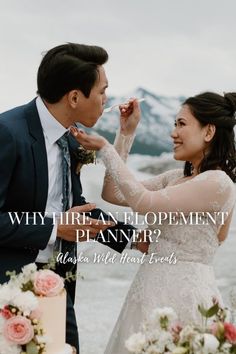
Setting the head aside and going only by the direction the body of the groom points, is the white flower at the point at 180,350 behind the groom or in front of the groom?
in front

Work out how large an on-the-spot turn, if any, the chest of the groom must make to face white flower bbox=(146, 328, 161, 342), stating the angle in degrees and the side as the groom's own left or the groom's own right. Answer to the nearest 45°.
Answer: approximately 45° to the groom's own right

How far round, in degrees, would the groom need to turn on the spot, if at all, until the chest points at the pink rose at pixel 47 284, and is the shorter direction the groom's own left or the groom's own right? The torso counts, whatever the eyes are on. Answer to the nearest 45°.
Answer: approximately 45° to the groom's own right

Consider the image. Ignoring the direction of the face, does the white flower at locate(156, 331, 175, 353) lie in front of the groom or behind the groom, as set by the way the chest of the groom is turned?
in front

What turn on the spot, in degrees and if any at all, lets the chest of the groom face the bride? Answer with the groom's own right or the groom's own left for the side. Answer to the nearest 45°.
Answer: approximately 45° to the groom's own left

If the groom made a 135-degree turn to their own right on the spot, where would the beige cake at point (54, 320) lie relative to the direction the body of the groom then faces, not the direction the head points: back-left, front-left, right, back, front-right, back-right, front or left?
left

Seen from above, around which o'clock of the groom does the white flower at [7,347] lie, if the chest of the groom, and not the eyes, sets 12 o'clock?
The white flower is roughly at 2 o'clock from the groom.

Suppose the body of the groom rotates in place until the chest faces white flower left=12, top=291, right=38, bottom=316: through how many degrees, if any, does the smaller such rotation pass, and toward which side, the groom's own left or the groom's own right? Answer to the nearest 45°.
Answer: approximately 45° to the groom's own right

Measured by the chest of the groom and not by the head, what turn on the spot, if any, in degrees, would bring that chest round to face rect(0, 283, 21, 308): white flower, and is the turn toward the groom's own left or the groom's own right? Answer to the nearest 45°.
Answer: approximately 45° to the groom's own right

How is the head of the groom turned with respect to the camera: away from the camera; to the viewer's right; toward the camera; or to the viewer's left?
to the viewer's right

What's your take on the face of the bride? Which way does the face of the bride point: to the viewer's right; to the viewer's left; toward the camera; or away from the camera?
to the viewer's left

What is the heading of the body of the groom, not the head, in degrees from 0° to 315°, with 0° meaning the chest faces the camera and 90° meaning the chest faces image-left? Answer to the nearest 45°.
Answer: approximately 315°
